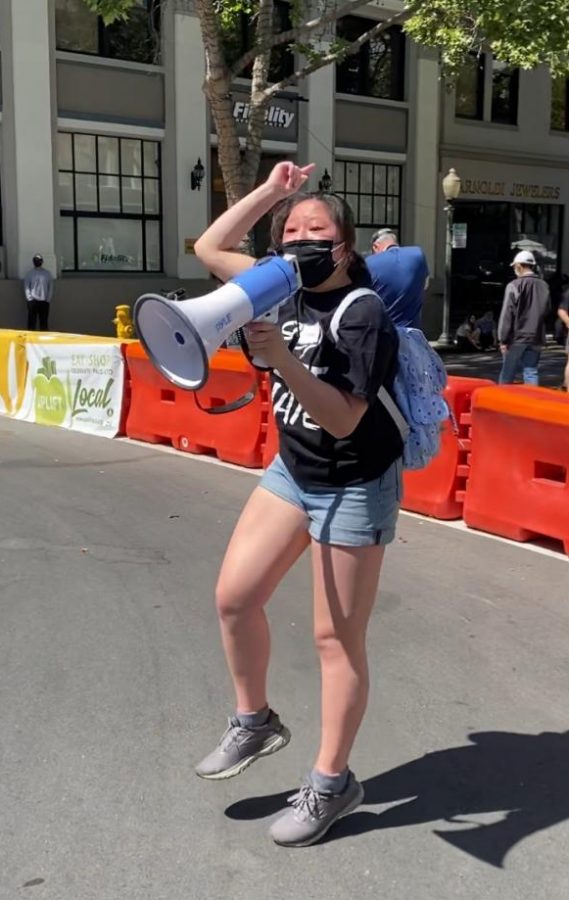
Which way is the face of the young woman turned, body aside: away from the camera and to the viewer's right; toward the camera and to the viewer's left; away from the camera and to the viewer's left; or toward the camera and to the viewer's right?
toward the camera and to the viewer's left

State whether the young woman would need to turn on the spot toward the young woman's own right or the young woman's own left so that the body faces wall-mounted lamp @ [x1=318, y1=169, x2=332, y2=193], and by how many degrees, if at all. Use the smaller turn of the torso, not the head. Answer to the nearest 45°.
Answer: approximately 135° to the young woman's own right

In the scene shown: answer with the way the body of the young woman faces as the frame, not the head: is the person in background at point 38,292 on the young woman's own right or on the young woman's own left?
on the young woman's own right

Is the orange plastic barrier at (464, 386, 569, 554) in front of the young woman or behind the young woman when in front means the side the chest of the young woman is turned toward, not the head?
behind

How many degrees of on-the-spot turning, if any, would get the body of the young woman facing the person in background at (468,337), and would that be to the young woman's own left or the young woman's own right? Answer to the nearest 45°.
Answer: approximately 135° to the young woman's own right

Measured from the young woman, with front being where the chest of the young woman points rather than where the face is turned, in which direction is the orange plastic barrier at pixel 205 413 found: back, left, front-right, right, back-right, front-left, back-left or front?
back-right

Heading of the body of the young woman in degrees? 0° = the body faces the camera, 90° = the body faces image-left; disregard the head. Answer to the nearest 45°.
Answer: approximately 45°

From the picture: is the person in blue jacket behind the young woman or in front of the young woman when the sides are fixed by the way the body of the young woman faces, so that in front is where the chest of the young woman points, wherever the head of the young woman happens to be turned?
behind
